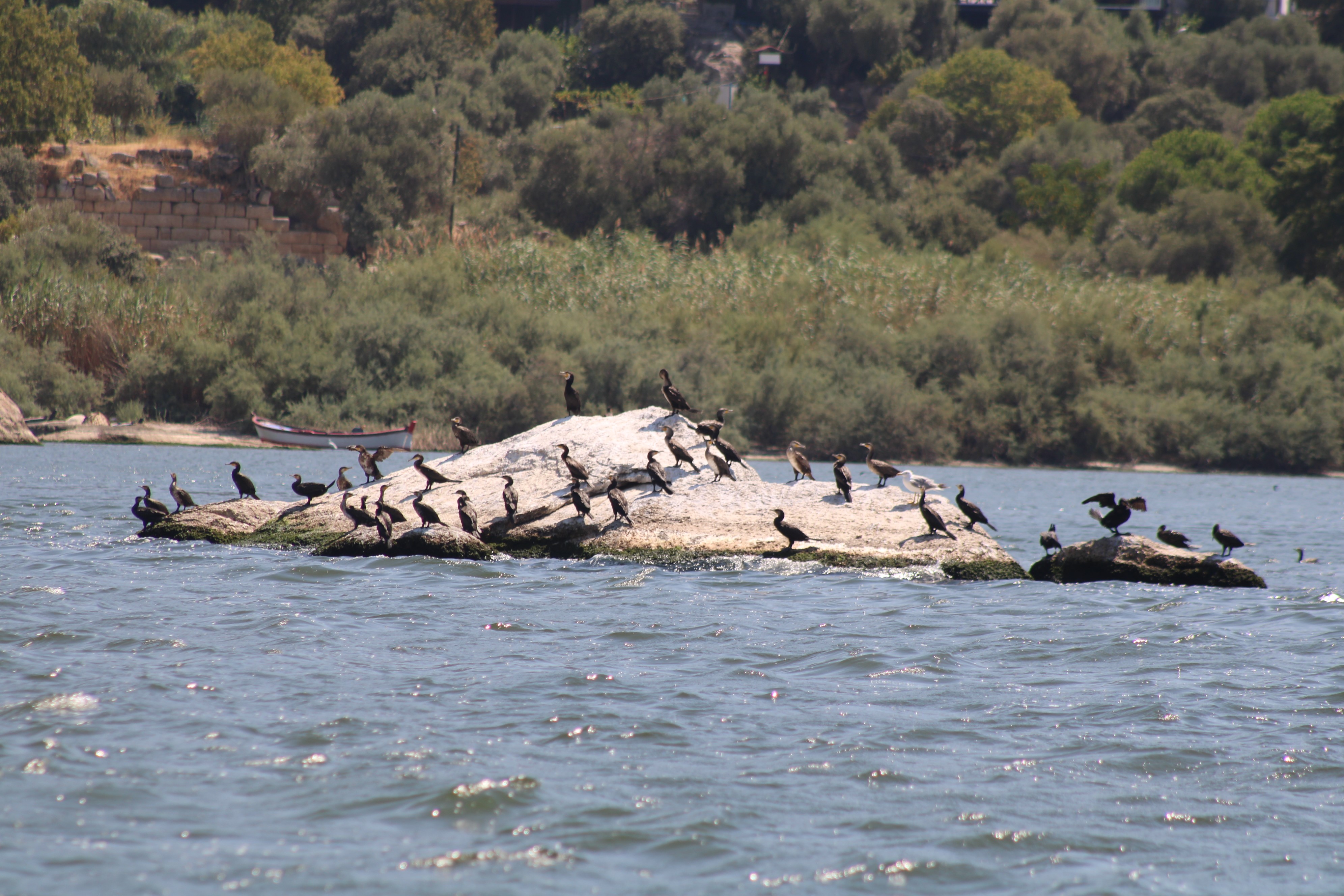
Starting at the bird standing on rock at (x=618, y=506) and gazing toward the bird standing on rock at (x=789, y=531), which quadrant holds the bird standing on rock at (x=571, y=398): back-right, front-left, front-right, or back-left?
back-left

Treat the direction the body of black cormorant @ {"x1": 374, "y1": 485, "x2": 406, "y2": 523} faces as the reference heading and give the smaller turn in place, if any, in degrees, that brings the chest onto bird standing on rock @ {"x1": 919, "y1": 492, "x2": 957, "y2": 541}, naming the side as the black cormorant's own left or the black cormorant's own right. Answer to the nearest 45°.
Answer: approximately 180°

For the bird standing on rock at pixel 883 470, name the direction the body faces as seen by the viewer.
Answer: to the viewer's left

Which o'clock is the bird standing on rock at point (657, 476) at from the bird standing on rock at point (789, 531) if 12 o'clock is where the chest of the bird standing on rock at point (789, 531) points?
the bird standing on rock at point (657, 476) is roughly at 1 o'clock from the bird standing on rock at point (789, 531).

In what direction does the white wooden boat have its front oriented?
to the viewer's left

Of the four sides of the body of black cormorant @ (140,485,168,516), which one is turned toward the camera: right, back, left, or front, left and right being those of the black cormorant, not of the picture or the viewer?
left

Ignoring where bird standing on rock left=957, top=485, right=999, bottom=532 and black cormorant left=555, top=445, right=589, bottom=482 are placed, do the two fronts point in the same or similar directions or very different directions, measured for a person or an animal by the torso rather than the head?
same or similar directions

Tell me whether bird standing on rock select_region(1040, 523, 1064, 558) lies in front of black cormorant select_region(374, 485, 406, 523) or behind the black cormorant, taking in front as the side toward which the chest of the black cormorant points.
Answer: behind
